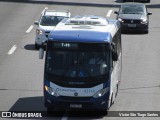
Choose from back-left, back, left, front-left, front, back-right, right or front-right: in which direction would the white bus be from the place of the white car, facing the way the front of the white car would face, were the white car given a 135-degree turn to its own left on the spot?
back-right

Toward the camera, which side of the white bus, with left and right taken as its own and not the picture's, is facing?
front

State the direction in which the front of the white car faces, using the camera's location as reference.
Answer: facing the viewer
